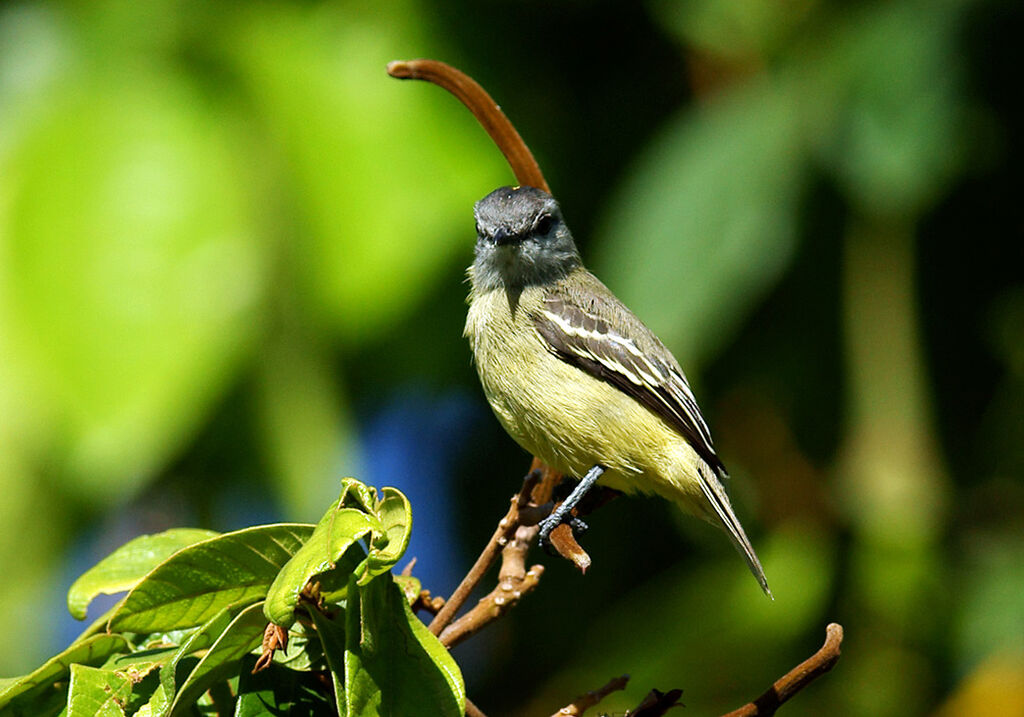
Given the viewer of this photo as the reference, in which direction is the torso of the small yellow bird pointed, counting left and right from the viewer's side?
facing the viewer and to the left of the viewer

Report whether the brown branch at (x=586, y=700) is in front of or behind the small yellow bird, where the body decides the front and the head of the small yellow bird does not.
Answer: in front

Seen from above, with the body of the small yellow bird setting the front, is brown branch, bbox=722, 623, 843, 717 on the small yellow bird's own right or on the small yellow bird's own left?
on the small yellow bird's own left
